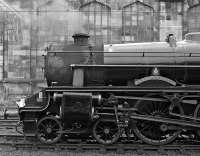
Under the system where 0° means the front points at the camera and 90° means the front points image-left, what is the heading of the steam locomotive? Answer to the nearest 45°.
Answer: approximately 90°
